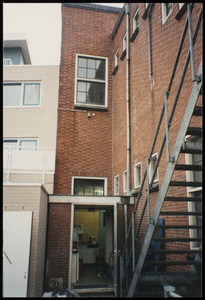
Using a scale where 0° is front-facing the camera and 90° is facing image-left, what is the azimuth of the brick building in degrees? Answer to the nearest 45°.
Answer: approximately 0°
